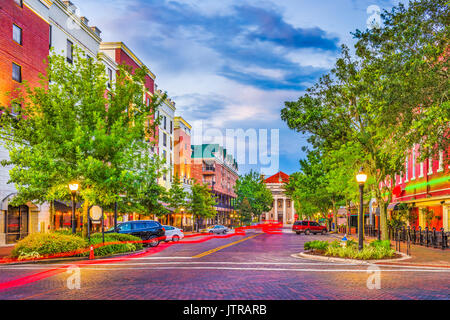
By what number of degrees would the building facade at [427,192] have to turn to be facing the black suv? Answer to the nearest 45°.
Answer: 0° — it already faces it

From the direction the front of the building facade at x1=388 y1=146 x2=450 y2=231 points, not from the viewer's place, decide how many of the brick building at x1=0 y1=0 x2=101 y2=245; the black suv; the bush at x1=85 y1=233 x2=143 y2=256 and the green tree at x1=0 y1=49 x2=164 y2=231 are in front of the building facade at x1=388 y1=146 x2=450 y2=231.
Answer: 4

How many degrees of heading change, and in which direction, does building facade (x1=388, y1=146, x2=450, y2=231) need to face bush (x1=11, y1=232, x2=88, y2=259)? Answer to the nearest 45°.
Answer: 0° — it already faces it

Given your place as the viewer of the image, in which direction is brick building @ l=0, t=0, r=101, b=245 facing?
facing the viewer and to the right of the viewer

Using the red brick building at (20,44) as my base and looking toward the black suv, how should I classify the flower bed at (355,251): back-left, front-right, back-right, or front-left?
front-right

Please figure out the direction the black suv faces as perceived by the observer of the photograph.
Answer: facing the viewer and to the left of the viewer

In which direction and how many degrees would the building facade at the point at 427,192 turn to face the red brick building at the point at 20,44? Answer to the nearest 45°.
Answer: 0° — it already faces it

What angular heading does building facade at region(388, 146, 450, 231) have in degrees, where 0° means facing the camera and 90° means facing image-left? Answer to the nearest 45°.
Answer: approximately 45°

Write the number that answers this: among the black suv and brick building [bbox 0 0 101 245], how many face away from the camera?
0

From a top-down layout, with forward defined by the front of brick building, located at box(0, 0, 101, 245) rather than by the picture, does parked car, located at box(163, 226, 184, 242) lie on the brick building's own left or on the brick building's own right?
on the brick building's own left

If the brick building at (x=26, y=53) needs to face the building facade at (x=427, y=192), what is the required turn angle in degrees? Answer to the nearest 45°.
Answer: approximately 45° to its left

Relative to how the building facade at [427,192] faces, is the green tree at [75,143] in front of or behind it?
in front

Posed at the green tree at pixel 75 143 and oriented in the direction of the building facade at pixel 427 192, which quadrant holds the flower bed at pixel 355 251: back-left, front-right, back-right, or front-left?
front-right
